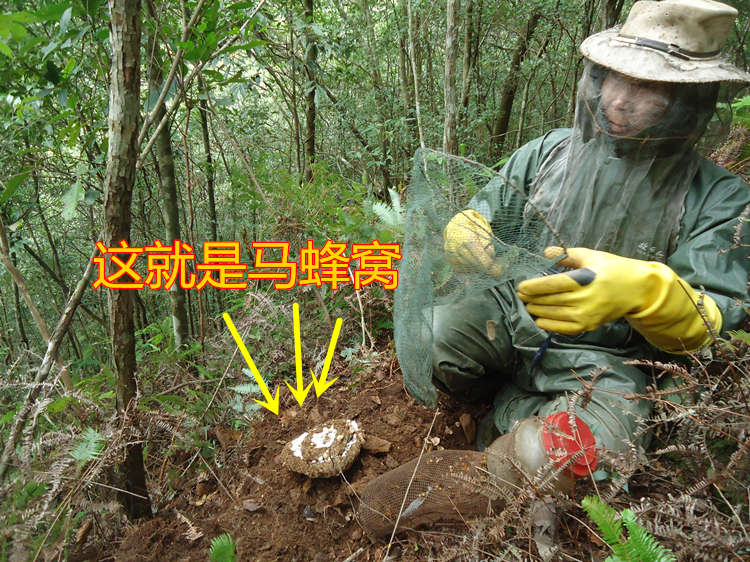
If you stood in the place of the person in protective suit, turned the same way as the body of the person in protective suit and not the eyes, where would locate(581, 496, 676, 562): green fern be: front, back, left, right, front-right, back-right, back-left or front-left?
front-left

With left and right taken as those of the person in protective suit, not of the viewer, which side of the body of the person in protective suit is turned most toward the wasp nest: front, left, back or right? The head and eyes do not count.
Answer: front

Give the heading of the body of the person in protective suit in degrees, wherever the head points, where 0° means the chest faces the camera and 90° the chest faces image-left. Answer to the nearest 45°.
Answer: approximately 45°

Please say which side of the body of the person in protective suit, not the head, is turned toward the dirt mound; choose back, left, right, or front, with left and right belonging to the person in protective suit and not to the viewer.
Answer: front

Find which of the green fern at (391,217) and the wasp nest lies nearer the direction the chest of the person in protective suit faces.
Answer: the wasp nest

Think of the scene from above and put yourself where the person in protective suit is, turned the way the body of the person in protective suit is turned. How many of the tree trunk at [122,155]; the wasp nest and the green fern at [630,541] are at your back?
0

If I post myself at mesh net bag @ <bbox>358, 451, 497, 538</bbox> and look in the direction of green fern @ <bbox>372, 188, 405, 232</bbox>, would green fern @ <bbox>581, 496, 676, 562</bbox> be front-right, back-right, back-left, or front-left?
back-right

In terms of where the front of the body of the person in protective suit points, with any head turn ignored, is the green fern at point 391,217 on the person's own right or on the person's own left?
on the person's own right

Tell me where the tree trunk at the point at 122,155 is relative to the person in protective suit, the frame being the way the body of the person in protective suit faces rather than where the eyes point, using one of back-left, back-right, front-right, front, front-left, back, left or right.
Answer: front

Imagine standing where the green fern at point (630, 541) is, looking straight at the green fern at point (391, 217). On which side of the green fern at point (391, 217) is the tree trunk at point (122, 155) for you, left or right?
left

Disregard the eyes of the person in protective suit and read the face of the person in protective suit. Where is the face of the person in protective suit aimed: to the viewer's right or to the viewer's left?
to the viewer's left
